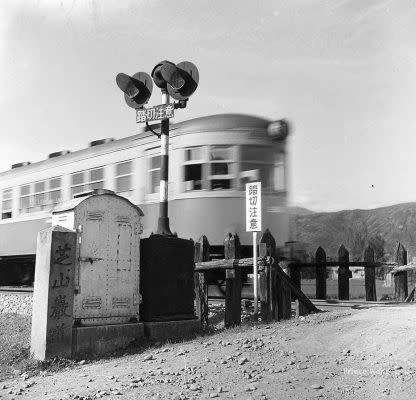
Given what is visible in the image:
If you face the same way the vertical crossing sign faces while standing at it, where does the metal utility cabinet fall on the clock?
The metal utility cabinet is roughly at 2 o'clock from the vertical crossing sign.

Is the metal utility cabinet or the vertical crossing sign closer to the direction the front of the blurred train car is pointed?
the vertical crossing sign

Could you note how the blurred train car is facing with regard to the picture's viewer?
facing the viewer and to the right of the viewer

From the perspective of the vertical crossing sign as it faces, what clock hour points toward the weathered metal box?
The weathered metal box is roughly at 2 o'clock from the vertical crossing sign.

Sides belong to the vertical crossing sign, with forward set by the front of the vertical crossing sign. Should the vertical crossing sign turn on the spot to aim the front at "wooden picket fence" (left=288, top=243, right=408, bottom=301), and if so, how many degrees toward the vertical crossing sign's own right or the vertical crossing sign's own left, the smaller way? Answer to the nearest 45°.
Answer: approximately 135° to the vertical crossing sign's own left

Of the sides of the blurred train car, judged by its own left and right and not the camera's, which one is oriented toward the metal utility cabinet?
right

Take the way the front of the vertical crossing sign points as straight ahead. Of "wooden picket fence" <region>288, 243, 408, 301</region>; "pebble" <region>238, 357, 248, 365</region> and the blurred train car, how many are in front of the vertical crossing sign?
1

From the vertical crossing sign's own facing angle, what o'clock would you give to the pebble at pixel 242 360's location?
The pebble is roughly at 12 o'clock from the vertical crossing sign.

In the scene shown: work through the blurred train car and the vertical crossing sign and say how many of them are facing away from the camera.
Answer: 0

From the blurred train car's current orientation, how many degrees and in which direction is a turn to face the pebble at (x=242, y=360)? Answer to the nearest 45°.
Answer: approximately 45° to its right

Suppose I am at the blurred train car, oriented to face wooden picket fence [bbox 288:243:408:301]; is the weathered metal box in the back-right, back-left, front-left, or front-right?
front-right
